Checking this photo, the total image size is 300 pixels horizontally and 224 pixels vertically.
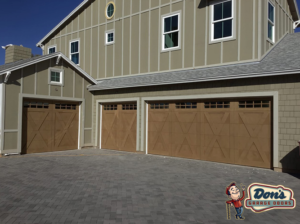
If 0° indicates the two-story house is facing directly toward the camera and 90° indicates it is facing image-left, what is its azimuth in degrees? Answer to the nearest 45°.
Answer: approximately 45°
